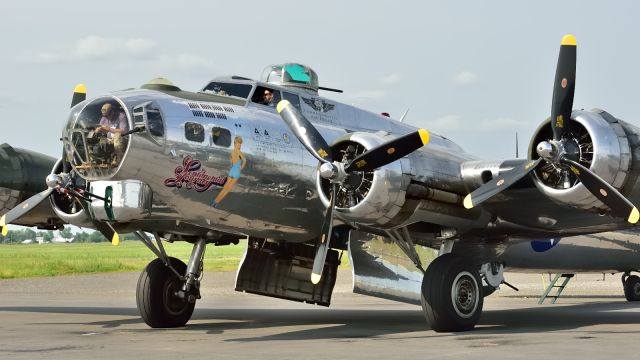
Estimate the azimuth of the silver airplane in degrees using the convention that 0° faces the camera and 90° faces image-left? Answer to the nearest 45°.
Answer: approximately 45°
